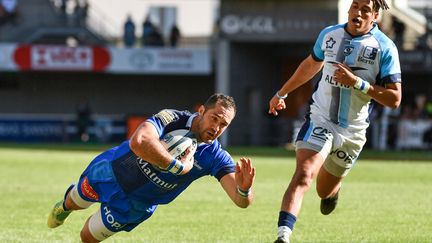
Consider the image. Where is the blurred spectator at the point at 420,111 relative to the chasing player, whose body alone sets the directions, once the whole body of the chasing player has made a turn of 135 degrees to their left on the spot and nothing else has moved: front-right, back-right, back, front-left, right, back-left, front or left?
front-left

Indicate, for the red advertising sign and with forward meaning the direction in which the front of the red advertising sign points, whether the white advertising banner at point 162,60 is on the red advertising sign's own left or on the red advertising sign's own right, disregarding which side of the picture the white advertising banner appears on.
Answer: on the red advertising sign's own left

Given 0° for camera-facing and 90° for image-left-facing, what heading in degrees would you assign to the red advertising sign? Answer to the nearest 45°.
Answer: approximately 0°

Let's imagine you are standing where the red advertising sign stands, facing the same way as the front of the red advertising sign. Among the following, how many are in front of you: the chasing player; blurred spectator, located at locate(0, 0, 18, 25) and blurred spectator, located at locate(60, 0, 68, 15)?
1

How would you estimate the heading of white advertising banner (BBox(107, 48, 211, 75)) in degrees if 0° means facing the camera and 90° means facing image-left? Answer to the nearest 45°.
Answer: approximately 0°

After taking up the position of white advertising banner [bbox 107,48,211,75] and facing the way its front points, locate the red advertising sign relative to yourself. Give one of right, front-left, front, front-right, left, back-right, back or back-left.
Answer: right

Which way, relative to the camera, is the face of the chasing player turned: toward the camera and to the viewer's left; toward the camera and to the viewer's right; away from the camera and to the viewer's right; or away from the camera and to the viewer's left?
toward the camera and to the viewer's left

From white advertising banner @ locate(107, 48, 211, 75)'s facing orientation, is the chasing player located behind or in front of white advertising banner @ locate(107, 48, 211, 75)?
in front

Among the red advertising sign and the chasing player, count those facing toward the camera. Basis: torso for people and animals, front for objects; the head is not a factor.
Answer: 2

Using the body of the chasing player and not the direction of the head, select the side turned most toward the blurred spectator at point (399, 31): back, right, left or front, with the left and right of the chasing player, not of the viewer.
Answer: back

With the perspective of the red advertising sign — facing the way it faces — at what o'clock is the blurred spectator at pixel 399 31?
The blurred spectator is roughly at 10 o'clock from the red advertising sign.
